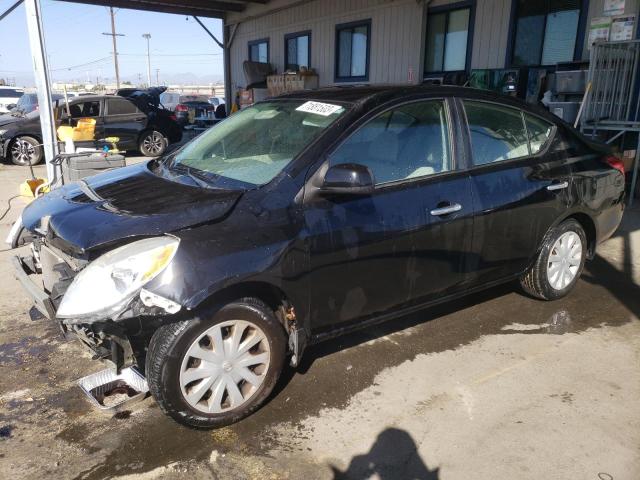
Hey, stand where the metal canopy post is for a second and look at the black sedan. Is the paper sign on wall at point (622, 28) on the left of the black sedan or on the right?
left

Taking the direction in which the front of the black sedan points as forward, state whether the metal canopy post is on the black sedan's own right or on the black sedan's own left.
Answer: on the black sedan's own right

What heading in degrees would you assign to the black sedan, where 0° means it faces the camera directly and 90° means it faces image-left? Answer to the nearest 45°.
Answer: approximately 45°

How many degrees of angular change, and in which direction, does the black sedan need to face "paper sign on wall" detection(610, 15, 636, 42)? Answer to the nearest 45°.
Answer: approximately 180°
